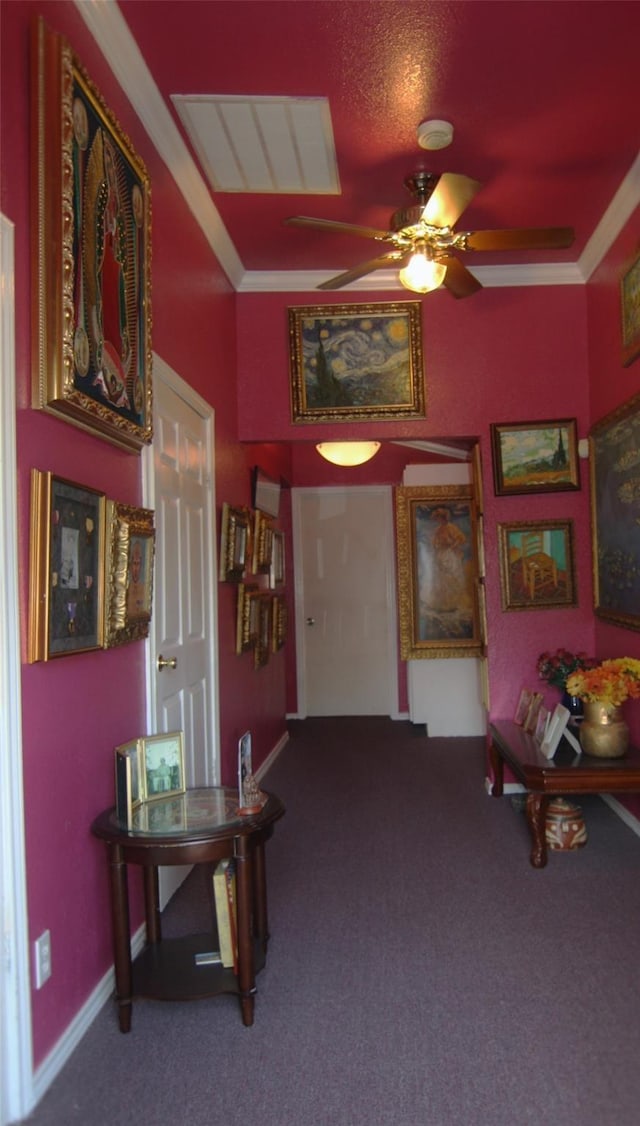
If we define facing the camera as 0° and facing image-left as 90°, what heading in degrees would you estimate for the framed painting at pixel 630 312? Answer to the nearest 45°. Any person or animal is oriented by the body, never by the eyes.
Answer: approximately 90°

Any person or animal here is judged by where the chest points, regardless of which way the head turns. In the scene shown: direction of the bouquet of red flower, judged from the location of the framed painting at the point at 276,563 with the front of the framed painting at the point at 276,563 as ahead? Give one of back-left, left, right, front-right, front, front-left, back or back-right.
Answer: front-right

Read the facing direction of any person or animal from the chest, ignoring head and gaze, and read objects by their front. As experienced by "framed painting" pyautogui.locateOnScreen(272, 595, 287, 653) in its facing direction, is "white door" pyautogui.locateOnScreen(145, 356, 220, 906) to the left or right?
on its right

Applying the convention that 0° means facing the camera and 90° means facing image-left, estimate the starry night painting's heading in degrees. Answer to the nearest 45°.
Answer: approximately 0°

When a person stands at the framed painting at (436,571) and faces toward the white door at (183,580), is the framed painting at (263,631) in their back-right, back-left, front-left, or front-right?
front-right

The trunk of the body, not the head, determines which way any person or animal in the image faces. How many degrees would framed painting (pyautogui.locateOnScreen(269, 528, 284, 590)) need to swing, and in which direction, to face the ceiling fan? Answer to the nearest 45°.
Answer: approximately 90° to its right

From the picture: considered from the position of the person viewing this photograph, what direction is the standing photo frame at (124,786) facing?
facing to the right of the viewer

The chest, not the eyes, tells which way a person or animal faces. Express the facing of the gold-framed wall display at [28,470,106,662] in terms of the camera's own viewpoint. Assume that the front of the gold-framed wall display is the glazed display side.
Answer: facing the viewer and to the right of the viewer

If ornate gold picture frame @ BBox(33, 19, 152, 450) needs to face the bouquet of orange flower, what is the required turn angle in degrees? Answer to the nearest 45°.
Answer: approximately 45° to its left

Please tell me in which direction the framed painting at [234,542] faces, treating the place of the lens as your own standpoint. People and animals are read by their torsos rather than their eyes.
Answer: facing to the right of the viewer

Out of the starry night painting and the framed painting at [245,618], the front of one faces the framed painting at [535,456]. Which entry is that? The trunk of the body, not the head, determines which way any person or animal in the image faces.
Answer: the framed painting at [245,618]

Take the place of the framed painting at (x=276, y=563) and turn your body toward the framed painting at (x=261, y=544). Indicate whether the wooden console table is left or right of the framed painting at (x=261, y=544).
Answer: left

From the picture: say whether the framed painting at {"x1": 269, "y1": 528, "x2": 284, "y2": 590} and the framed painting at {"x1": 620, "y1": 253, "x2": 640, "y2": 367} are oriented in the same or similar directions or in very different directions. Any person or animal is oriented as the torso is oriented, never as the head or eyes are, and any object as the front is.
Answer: very different directions

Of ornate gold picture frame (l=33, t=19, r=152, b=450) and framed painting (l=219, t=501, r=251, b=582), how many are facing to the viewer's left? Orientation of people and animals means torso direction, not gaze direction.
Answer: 0
